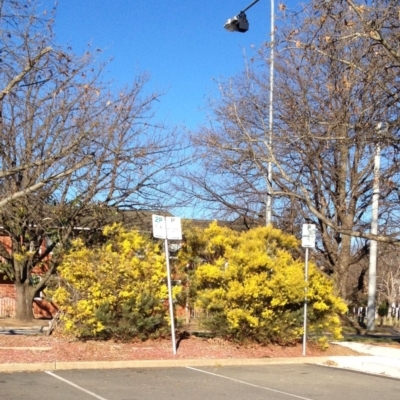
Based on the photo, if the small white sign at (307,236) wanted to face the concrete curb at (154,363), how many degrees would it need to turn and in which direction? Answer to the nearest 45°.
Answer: approximately 45° to its right

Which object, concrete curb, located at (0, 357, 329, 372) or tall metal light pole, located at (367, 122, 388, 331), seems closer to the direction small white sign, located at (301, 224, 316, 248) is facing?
the concrete curb

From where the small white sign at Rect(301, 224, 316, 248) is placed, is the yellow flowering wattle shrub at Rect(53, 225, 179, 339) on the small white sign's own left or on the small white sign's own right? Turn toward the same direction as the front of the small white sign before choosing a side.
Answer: on the small white sign's own right

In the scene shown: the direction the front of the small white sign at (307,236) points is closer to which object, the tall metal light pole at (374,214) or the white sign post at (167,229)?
the white sign post

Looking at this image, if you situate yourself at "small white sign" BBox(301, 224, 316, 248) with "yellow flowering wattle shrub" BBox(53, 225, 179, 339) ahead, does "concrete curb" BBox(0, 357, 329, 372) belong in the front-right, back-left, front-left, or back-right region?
front-left

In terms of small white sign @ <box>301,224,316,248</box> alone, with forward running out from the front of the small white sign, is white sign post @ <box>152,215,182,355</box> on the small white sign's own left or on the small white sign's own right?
on the small white sign's own right

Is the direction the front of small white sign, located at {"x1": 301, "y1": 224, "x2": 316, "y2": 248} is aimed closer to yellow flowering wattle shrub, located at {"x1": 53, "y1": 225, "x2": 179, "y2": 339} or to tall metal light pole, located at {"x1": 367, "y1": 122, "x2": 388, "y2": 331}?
the yellow flowering wattle shrub

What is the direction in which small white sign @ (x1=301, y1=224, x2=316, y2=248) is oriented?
toward the camera
